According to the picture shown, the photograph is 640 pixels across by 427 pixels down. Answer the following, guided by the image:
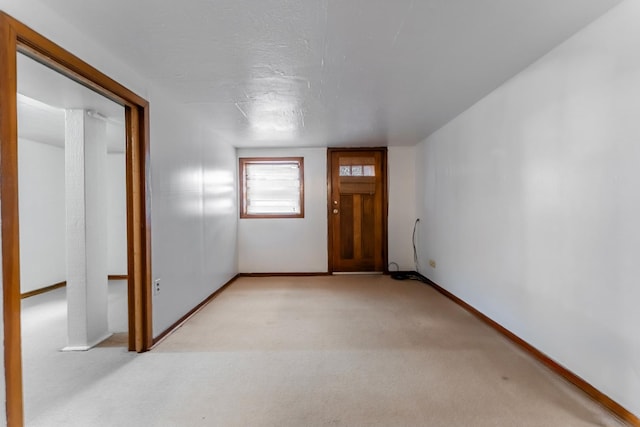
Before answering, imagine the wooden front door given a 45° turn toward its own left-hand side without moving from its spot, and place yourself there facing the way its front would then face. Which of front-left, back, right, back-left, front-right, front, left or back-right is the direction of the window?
back-right

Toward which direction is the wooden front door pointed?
toward the camera
